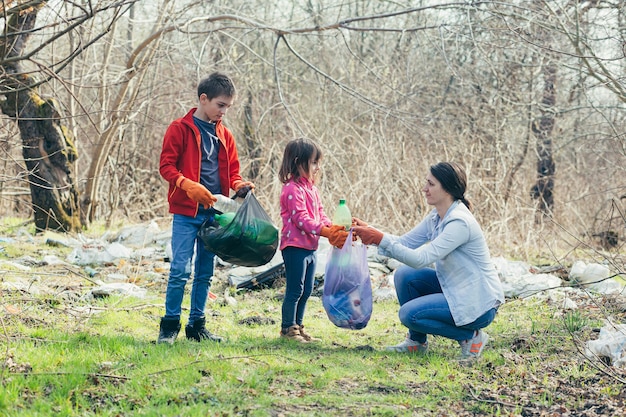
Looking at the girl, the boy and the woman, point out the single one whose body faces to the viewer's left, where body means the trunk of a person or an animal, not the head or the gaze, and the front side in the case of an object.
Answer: the woman

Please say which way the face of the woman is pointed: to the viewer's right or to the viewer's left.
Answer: to the viewer's left

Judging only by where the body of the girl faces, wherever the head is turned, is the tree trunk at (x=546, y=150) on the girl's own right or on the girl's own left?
on the girl's own left

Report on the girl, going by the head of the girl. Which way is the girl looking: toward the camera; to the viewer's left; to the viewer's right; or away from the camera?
to the viewer's right

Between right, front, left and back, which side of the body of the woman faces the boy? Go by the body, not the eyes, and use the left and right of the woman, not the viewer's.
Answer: front

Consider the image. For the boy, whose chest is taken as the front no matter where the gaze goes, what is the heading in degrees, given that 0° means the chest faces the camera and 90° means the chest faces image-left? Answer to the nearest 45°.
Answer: approximately 315°

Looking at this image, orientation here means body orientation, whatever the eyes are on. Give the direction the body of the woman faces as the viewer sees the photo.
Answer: to the viewer's left

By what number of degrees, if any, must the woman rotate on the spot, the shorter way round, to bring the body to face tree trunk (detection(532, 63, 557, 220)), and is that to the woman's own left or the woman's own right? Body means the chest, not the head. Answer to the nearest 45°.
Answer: approximately 90° to the woman's own right

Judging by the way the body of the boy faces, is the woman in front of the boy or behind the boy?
in front

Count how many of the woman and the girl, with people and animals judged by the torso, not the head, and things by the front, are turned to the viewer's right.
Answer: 1

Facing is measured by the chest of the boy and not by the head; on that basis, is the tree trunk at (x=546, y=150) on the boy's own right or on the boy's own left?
on the boy's own left

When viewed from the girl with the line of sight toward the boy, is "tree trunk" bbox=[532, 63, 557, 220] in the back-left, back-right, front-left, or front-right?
back-right

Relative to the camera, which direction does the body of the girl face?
to the viewer's right

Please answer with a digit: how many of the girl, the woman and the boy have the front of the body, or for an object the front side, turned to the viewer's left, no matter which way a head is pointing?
1

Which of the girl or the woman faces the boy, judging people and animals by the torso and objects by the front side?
the woman
